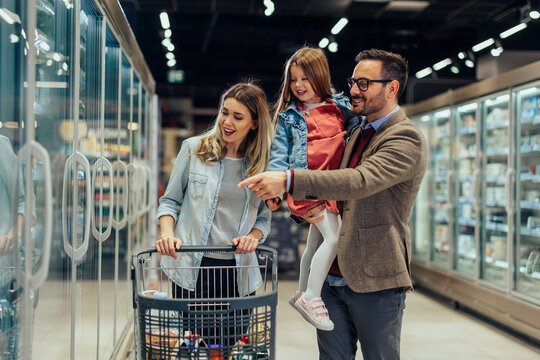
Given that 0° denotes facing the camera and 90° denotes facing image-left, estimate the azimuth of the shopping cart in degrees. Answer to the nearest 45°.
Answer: approximately 0°

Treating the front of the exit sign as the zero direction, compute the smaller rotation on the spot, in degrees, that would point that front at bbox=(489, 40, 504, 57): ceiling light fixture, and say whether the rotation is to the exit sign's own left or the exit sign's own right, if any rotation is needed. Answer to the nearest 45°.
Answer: approximately 45° to the exit sign's own left

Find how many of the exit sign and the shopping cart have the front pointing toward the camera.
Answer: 2

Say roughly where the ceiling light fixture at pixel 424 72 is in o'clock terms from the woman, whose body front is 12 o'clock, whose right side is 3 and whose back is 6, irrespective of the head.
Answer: The ceiling light fixture is roughly at 7 o'clock from the woman.

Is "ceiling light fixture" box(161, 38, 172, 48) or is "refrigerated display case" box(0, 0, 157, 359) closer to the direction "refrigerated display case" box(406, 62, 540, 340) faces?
the refrigerated display case

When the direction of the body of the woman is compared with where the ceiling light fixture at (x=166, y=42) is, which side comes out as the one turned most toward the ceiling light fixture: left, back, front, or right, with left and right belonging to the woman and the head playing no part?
back

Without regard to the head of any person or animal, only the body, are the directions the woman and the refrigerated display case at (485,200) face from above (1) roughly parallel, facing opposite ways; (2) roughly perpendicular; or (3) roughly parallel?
roughly perpendicular

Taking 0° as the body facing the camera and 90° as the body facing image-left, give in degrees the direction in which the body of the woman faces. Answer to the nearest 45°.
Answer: approximately 0°

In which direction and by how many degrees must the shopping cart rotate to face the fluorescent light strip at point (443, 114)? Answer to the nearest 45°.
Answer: approximately 135° to its left

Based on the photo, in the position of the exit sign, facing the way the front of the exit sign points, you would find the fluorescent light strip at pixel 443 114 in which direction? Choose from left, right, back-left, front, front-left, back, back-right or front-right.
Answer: front-left

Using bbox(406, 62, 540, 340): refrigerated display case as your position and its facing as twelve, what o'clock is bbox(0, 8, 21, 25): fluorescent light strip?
The fluorescent light strip is roughly at 11 o'clock from the refrigerated display case.
